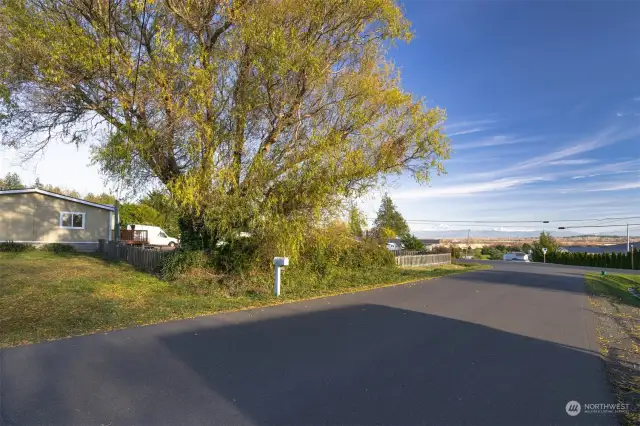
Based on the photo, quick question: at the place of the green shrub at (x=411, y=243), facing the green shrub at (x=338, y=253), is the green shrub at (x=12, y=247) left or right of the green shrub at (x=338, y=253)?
right

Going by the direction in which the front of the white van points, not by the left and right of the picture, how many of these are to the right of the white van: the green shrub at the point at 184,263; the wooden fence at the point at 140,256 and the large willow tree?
3

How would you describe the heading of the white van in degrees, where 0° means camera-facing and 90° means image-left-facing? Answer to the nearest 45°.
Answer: approximately 270°

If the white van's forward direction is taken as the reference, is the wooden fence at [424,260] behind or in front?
in front

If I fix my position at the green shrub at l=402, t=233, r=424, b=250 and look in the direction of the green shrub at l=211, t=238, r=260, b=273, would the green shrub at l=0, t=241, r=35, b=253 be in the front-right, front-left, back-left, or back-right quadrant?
front-right

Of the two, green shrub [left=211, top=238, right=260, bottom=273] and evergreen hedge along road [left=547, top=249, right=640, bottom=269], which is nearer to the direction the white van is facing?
the evergreen hedge along road

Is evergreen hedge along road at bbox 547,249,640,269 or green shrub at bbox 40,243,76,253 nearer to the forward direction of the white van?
the evergreen hedge along road

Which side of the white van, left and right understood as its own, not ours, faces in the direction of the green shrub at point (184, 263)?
right

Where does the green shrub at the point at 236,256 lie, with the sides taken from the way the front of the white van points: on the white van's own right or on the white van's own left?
on the white van's own right

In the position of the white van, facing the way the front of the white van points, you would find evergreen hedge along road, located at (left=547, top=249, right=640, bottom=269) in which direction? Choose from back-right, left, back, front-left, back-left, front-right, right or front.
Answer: front

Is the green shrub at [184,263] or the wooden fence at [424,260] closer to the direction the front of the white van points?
the wooden fence

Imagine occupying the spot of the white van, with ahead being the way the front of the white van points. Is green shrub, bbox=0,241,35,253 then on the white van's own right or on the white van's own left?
on the white van's own right

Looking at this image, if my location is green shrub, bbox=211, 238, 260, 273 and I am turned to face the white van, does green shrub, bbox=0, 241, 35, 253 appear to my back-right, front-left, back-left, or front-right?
front-left

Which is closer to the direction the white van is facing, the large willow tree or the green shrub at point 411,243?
the green shrub

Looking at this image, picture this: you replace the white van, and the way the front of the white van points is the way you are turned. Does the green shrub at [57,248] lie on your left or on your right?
on your right

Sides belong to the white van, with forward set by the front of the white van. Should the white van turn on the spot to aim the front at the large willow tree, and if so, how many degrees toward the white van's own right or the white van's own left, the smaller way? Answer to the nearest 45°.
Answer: approximately 90° to the white van's own right
